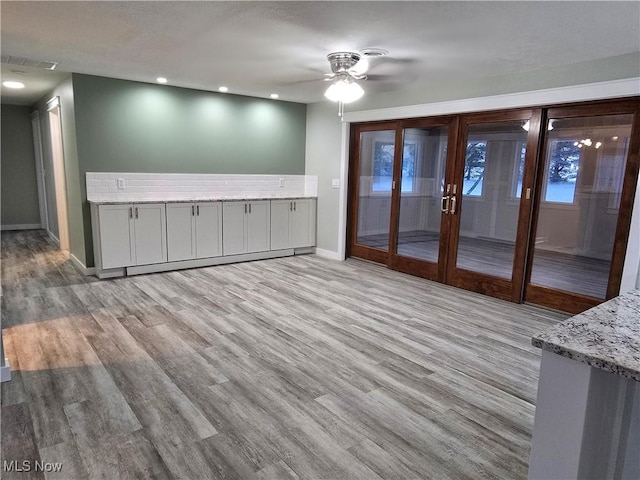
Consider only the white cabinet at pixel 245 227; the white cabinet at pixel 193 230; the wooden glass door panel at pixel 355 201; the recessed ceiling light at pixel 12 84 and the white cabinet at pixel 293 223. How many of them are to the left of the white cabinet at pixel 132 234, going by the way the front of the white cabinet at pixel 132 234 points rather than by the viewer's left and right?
4

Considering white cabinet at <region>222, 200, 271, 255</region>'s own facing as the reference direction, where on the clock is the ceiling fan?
The ceiling fan is roughly at 11 o'clock from the white cabinet.

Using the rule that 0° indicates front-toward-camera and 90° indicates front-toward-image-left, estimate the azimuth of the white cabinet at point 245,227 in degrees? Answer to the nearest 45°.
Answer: approximately 0°

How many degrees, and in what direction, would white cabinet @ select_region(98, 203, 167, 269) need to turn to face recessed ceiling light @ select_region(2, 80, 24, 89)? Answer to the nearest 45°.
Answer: approximately 135° to its right

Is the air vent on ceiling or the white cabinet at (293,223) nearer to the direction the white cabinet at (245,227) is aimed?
the air vent on ceiling

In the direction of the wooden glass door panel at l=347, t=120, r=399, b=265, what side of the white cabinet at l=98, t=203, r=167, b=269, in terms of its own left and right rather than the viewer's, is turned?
left
